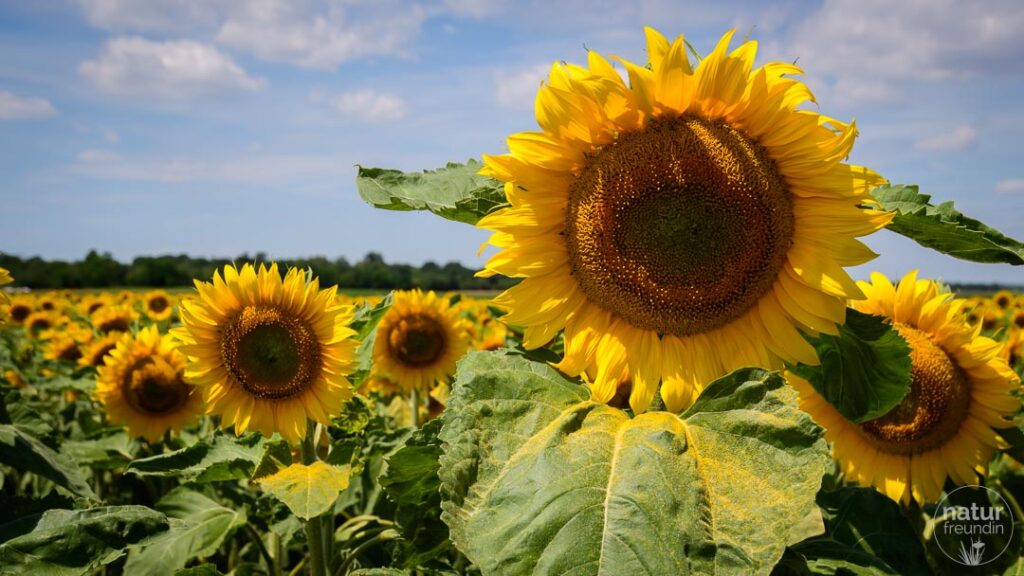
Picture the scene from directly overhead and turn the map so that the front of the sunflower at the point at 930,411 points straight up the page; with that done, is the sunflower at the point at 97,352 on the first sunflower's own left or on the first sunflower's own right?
on the first sunflower's own right

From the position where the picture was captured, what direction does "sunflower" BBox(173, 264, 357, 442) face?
facing the viewer

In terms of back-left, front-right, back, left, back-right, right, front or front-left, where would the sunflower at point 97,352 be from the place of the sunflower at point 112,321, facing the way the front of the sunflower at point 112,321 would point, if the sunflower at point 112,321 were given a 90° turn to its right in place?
left

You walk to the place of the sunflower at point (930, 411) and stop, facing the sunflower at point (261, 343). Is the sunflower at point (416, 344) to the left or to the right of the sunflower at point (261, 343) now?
right

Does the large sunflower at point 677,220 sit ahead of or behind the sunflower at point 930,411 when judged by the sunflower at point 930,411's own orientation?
ahead

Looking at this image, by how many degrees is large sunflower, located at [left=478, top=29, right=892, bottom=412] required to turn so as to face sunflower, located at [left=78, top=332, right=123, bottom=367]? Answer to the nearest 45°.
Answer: approximately 135° to its right

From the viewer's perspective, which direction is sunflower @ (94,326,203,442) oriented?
toward the camera

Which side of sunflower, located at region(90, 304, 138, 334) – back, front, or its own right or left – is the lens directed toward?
front

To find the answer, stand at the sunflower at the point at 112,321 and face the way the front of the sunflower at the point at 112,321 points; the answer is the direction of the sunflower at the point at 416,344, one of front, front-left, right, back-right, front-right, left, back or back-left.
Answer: front-left

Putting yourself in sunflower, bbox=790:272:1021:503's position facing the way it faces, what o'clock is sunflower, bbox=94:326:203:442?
sunflower, bbox=94:326:203:442 is roughly at 3 o'clock from sunflower, bbox=790:272:1021:503.

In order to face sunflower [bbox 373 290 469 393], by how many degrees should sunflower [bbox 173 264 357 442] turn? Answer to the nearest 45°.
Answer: approximately 135° to its left

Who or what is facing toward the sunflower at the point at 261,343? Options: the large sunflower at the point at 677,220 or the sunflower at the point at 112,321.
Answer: the sunflower at the point at 112,321
